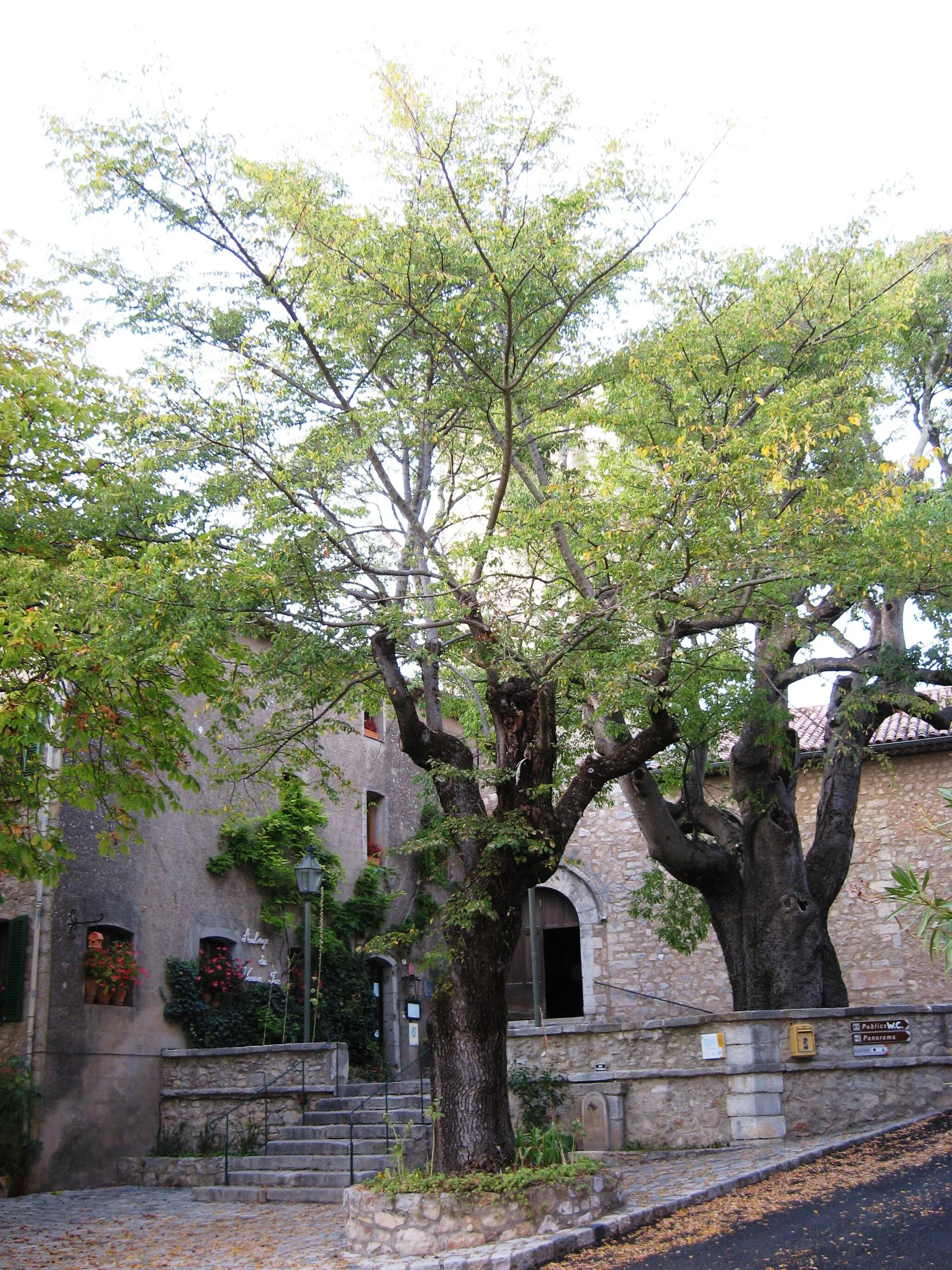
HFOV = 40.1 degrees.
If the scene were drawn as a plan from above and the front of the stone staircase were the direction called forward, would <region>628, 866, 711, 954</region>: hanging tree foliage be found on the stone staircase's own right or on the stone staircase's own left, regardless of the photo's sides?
on the stone staircase's own left

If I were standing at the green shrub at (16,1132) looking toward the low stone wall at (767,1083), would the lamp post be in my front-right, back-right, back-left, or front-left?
front-left

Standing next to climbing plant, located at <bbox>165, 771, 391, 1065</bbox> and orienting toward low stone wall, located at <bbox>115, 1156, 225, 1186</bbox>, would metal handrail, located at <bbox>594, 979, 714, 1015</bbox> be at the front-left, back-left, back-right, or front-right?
back-left

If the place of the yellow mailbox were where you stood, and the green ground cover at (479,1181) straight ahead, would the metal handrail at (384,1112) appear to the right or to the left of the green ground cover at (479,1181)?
right

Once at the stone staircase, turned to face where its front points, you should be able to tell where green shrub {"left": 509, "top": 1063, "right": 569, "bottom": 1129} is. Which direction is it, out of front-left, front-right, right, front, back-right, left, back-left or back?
left

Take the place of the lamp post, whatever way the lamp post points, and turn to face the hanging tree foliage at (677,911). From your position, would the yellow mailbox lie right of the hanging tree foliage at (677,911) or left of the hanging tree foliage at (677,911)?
right

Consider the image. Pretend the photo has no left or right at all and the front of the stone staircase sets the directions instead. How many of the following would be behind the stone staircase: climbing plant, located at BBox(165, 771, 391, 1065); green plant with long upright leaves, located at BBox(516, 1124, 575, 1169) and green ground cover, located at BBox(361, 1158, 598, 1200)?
1

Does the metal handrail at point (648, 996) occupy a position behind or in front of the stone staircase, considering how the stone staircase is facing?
behind

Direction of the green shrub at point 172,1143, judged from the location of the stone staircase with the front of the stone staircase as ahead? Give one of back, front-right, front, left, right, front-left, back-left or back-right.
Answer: back-right

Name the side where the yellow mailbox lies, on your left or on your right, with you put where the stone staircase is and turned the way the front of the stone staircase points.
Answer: on your left

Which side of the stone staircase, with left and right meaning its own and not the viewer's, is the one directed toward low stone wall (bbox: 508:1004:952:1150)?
left

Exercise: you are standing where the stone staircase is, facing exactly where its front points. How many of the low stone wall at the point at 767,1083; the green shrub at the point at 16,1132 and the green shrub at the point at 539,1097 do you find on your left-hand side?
2

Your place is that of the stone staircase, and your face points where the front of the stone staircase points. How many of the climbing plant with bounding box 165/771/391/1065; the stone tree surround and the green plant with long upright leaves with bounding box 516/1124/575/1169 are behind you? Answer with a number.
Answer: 1

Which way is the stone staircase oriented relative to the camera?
toward the camera
